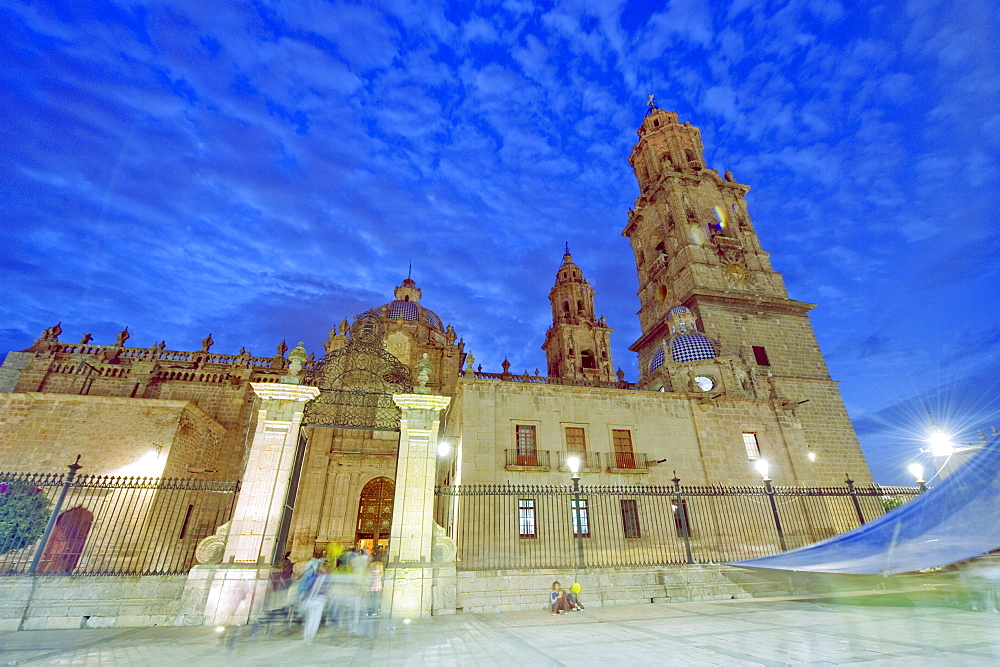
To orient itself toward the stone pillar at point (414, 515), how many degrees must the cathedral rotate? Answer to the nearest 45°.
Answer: approximately 90° to its right

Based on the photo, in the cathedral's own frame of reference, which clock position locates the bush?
The bush is roughly at 2 o'clock from the cathedral.

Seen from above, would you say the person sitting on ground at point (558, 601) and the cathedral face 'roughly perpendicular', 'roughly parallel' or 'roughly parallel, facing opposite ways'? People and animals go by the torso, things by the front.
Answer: roughly perpendicular

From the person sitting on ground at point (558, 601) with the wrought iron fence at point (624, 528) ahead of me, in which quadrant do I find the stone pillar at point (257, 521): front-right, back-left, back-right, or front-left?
back-left

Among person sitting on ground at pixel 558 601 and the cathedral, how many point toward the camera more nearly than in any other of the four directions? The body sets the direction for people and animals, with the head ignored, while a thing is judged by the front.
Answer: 1

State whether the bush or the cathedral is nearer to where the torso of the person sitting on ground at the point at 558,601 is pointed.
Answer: the bush

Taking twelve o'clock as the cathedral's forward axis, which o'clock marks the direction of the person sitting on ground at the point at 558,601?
The person sitting on ground is roughly at 3 o'clock from the cathedral.

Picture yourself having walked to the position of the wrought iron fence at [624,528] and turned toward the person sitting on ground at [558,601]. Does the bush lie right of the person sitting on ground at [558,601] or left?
right
